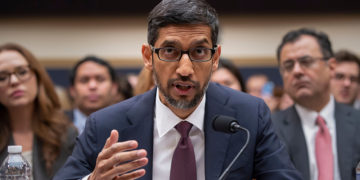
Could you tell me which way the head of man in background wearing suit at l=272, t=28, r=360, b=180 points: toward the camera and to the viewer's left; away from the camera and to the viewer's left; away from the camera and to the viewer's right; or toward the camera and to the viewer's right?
toward the camera and to the viewer's left

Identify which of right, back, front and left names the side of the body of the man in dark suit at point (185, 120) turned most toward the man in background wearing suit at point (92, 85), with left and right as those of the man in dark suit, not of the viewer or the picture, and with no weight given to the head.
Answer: back

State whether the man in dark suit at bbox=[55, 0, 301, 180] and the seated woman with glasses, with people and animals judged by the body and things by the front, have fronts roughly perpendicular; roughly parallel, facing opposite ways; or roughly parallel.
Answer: roughly parallel

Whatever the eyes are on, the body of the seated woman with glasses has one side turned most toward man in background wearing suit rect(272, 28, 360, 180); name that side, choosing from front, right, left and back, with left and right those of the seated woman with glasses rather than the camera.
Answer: left

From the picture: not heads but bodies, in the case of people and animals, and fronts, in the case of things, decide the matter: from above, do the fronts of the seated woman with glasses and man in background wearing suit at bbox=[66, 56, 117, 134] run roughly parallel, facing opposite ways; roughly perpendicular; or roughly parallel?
roughly parallel

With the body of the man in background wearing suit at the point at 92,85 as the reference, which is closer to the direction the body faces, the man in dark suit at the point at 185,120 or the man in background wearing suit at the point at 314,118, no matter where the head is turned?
the man in dark suit

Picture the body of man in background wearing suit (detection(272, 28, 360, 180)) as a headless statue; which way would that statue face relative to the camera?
toward the camera

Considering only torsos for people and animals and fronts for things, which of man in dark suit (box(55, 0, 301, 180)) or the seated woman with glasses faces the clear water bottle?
the seated woman with glasses

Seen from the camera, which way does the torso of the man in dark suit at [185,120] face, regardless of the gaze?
toward the camera

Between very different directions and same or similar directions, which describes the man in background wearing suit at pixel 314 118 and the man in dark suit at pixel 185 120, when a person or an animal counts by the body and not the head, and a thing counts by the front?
same or similar directions

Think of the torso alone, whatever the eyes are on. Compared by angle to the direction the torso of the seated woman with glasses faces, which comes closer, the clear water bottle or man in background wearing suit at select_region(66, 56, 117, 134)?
the clear water bottle

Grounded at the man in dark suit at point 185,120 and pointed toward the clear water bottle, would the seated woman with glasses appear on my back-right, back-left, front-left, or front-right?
front-right

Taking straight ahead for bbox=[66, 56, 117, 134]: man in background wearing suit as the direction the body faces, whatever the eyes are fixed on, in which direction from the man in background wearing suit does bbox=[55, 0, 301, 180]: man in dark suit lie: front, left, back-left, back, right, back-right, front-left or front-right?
front

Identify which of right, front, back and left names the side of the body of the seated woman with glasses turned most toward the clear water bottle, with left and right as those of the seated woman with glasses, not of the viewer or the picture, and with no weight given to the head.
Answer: front

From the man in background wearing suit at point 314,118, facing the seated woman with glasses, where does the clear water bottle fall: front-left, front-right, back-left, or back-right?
front-left
